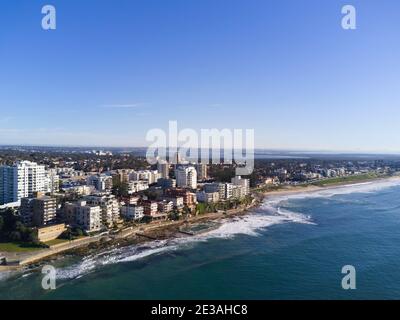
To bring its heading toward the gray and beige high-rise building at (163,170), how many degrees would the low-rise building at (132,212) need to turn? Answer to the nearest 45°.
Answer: approximately 135° to its left

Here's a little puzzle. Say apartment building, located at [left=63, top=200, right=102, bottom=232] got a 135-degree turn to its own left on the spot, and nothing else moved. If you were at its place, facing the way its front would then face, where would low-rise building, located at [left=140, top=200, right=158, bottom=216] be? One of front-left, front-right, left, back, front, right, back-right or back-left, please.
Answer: front-right

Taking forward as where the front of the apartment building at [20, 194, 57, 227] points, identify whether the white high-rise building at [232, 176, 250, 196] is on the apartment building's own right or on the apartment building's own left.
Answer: on the apartment building's own left

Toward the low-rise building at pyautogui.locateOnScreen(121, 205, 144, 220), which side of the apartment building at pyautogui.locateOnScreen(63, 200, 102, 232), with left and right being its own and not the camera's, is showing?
left

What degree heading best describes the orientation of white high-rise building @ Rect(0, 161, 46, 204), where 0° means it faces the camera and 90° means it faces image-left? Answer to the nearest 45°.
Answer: approximately 315°

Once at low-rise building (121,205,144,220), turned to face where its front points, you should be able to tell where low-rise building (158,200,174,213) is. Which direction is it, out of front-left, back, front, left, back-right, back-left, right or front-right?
left

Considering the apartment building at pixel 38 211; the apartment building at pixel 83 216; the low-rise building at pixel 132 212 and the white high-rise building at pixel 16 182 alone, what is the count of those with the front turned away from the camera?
0

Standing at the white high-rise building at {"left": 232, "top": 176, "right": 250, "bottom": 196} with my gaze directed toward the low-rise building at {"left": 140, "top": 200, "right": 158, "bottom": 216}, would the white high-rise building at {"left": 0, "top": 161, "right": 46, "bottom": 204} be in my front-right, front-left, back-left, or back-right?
front-right

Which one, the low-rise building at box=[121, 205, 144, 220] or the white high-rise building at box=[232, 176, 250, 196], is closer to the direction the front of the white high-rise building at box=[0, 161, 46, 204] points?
the low-rise building

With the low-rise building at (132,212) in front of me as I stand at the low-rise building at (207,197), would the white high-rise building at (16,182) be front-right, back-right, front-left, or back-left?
front-right

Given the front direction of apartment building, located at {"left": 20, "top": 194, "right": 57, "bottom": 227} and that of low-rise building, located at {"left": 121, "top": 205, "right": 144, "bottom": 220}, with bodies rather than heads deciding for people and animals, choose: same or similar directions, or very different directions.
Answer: same or similar directions

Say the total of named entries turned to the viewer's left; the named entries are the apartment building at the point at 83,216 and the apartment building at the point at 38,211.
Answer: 0

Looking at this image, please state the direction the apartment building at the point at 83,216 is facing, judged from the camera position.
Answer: facing the viewer and to the right of the viewer
